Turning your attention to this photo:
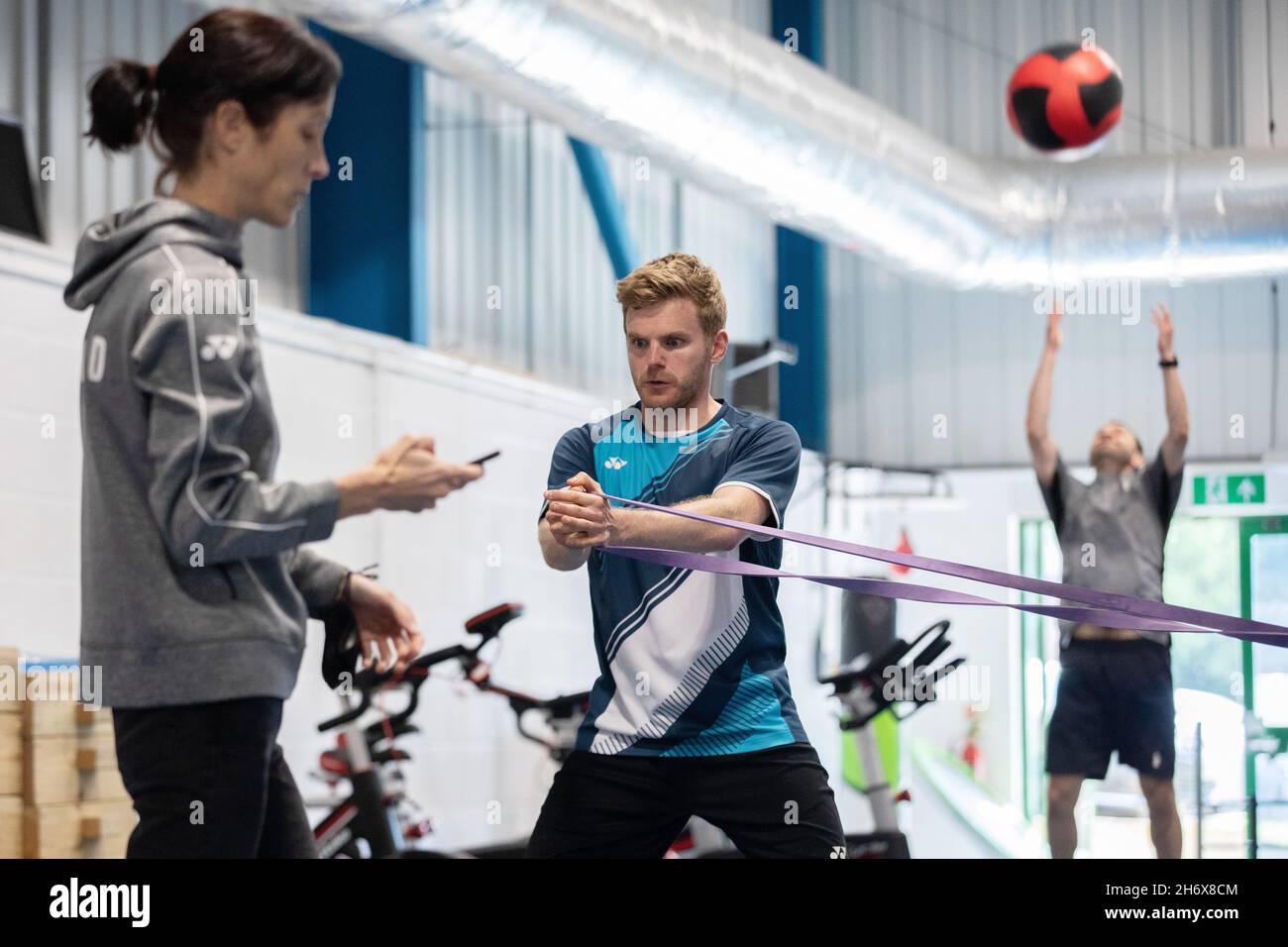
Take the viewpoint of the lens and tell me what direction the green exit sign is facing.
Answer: facing the viewer

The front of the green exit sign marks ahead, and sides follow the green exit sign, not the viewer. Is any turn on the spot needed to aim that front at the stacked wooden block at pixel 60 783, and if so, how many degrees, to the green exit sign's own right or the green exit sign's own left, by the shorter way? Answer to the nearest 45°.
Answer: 0° — it already faces it

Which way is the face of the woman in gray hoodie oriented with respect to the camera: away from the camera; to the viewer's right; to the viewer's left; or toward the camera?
to the viewer's right

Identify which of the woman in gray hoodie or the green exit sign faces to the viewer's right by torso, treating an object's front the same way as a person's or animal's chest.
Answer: the woman in gray hoodie

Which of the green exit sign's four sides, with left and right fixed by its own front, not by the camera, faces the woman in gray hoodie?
front

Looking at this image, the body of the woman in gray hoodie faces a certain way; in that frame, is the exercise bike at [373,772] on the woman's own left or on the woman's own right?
on the woman's own left

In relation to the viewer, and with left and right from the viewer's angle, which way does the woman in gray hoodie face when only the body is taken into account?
facing to the right of the viewer

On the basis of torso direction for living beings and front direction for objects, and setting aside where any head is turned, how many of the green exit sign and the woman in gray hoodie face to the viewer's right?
1
